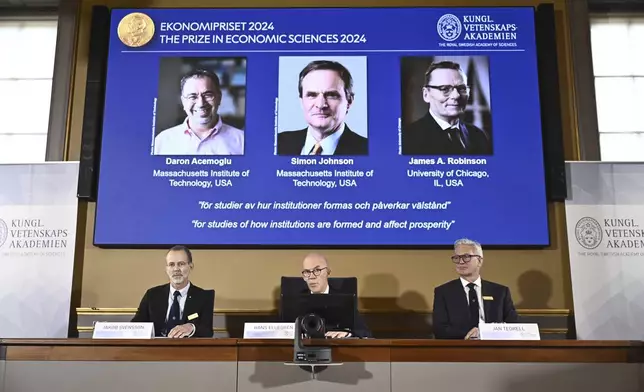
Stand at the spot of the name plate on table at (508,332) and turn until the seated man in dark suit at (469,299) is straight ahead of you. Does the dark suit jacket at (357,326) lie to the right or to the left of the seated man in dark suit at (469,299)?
left

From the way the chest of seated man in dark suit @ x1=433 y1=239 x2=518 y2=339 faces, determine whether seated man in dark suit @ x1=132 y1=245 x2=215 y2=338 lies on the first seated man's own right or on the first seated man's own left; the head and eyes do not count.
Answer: on the first seated man's own right

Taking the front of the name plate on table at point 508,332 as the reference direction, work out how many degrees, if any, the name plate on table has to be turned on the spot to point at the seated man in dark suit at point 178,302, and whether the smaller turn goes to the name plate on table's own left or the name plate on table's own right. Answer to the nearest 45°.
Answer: approximately 90° to the name plate on table's own right

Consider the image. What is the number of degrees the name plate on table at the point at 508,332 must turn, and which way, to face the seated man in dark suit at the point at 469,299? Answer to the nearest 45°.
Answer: approximately 180°

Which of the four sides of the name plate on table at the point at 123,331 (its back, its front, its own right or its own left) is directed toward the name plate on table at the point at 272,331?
left
